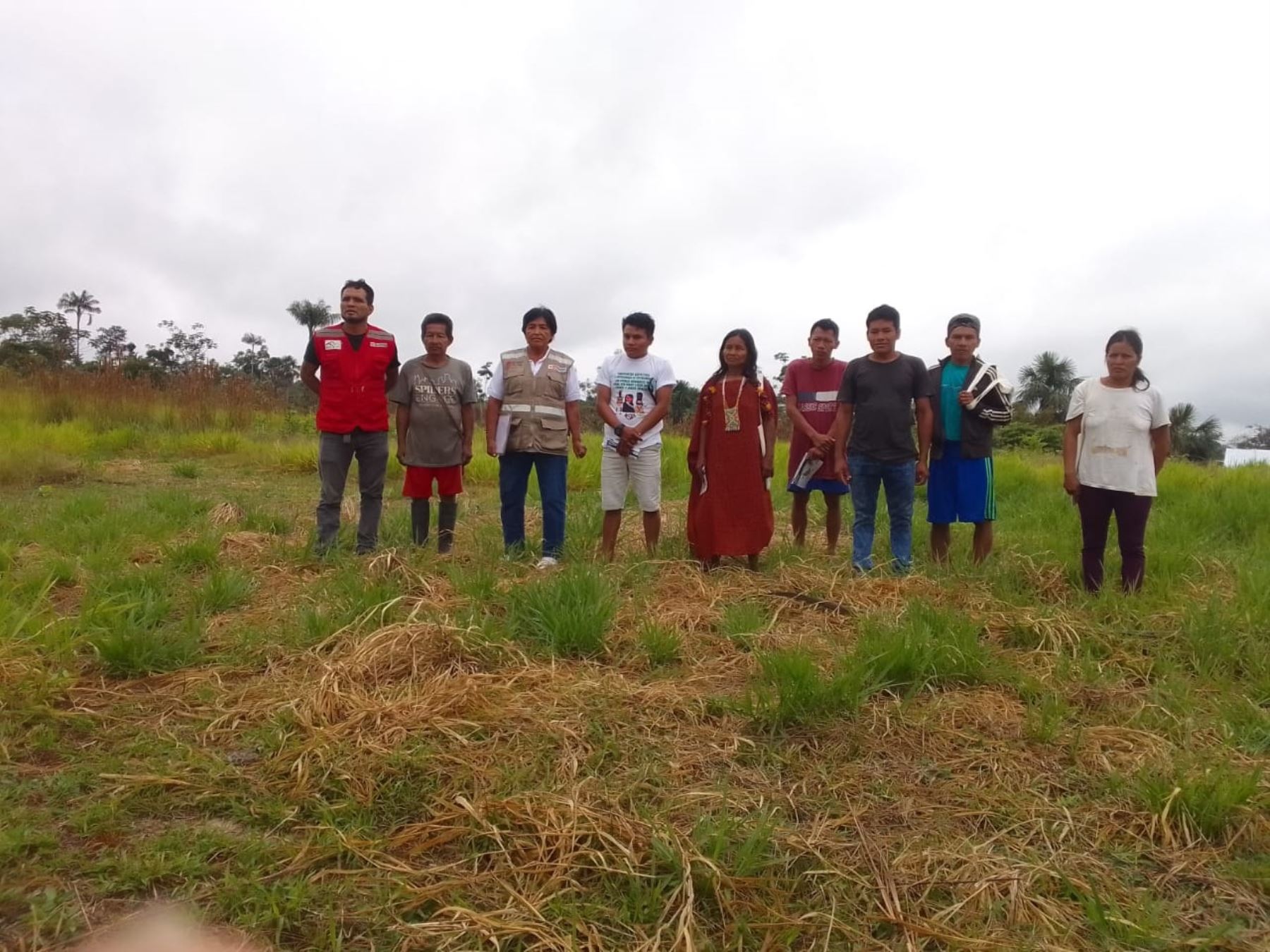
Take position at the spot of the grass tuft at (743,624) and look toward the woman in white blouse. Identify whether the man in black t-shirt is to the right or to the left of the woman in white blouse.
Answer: left

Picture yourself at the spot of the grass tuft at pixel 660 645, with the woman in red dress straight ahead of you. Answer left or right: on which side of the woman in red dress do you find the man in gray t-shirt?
left

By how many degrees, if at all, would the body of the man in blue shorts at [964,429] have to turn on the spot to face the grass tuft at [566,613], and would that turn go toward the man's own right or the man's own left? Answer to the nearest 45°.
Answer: approximately 45° to the man's own right

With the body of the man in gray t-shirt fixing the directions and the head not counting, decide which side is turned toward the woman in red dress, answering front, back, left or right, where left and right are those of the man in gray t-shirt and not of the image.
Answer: left

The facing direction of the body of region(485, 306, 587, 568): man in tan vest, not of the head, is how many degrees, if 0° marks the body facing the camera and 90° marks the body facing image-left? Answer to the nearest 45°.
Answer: approximately 0°
